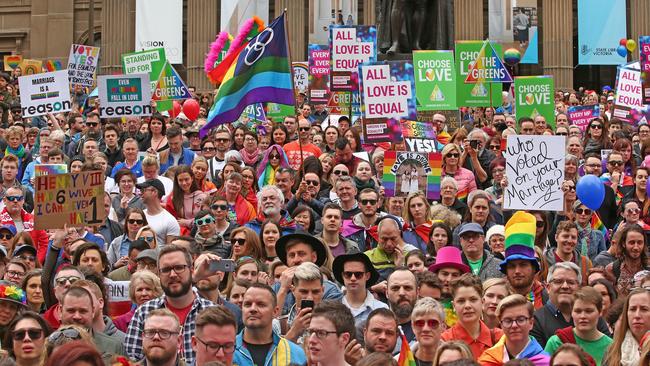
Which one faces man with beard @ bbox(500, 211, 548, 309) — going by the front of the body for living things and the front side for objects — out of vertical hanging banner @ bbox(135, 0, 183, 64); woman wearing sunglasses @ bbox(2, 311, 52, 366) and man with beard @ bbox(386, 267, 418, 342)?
the vertical hanging banner

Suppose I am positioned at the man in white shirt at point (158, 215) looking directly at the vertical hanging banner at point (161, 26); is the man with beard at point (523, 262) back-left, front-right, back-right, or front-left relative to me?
back-right

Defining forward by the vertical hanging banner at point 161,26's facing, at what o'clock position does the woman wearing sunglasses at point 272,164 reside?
The woman wearing sunglasses is roughly at 12 o'clock from the vertical hanging banner.

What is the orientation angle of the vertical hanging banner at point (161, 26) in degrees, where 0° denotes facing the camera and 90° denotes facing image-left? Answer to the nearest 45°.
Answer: approximately 0°

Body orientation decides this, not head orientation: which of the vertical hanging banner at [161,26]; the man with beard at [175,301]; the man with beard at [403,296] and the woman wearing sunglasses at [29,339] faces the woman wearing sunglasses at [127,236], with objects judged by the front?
the vertical hanging banner

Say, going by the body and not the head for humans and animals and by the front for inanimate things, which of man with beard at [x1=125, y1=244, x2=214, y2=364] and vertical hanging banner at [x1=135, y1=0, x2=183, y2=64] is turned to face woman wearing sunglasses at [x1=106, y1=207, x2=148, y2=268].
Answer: the vertical hanging banner

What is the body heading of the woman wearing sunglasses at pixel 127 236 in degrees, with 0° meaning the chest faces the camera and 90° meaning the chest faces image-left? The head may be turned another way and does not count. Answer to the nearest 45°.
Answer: approximately 0°

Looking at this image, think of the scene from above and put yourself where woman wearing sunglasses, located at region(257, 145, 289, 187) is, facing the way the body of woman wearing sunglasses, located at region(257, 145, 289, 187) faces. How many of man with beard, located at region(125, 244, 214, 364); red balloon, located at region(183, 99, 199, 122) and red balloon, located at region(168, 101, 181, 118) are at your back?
2

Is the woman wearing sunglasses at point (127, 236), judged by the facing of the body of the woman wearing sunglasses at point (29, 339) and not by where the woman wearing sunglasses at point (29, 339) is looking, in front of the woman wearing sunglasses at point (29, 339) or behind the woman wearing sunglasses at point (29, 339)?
behind

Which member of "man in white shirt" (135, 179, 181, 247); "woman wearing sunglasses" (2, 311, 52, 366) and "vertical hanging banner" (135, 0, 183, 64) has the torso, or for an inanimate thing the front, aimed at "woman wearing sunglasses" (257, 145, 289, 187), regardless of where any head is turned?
the vertical hanging banner

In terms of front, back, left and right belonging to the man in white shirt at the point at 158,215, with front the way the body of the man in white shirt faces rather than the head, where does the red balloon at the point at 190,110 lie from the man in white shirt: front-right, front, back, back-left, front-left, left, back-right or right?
back-right
